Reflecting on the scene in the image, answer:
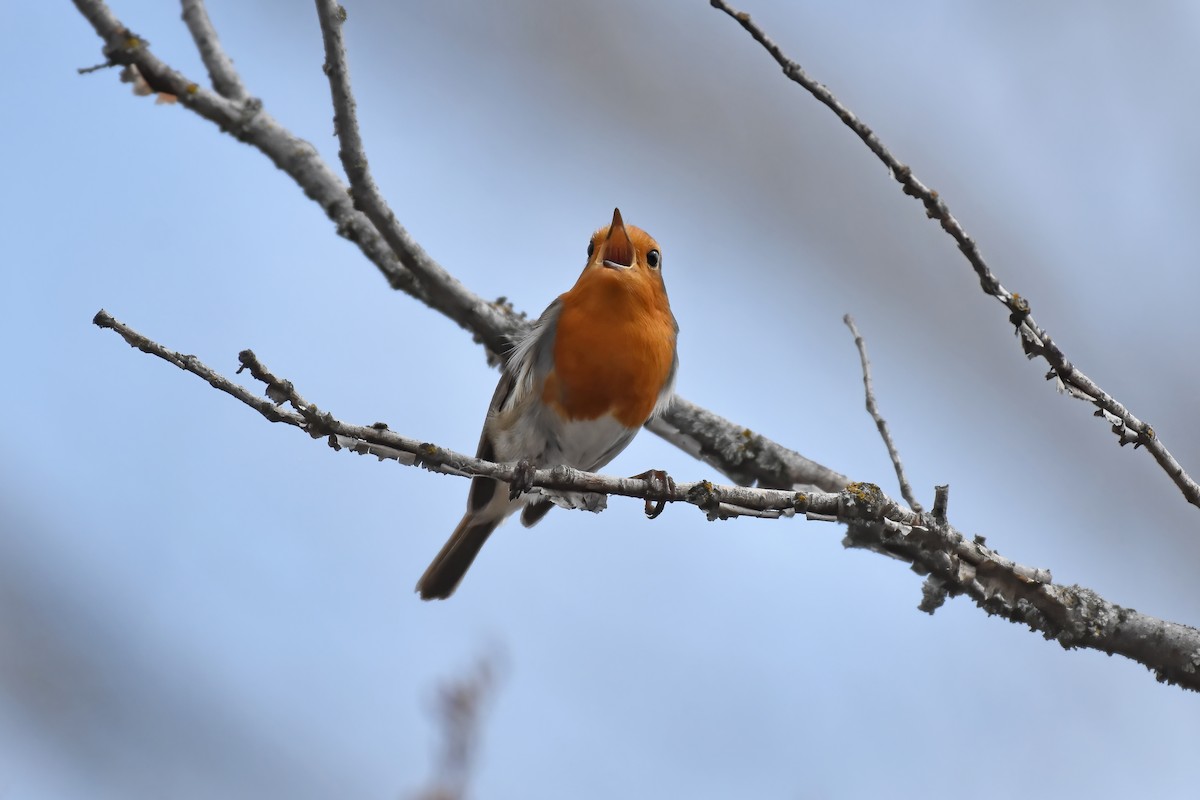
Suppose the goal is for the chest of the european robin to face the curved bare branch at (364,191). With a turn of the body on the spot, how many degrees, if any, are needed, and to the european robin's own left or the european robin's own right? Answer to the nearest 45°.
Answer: approximately 90° to the european robin's own right

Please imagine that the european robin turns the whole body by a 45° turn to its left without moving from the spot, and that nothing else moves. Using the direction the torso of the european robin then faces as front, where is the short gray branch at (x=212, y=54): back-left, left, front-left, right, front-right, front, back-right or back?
back

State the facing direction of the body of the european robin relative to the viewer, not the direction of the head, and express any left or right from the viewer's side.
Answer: facing the viewer and to the right of the viewer
